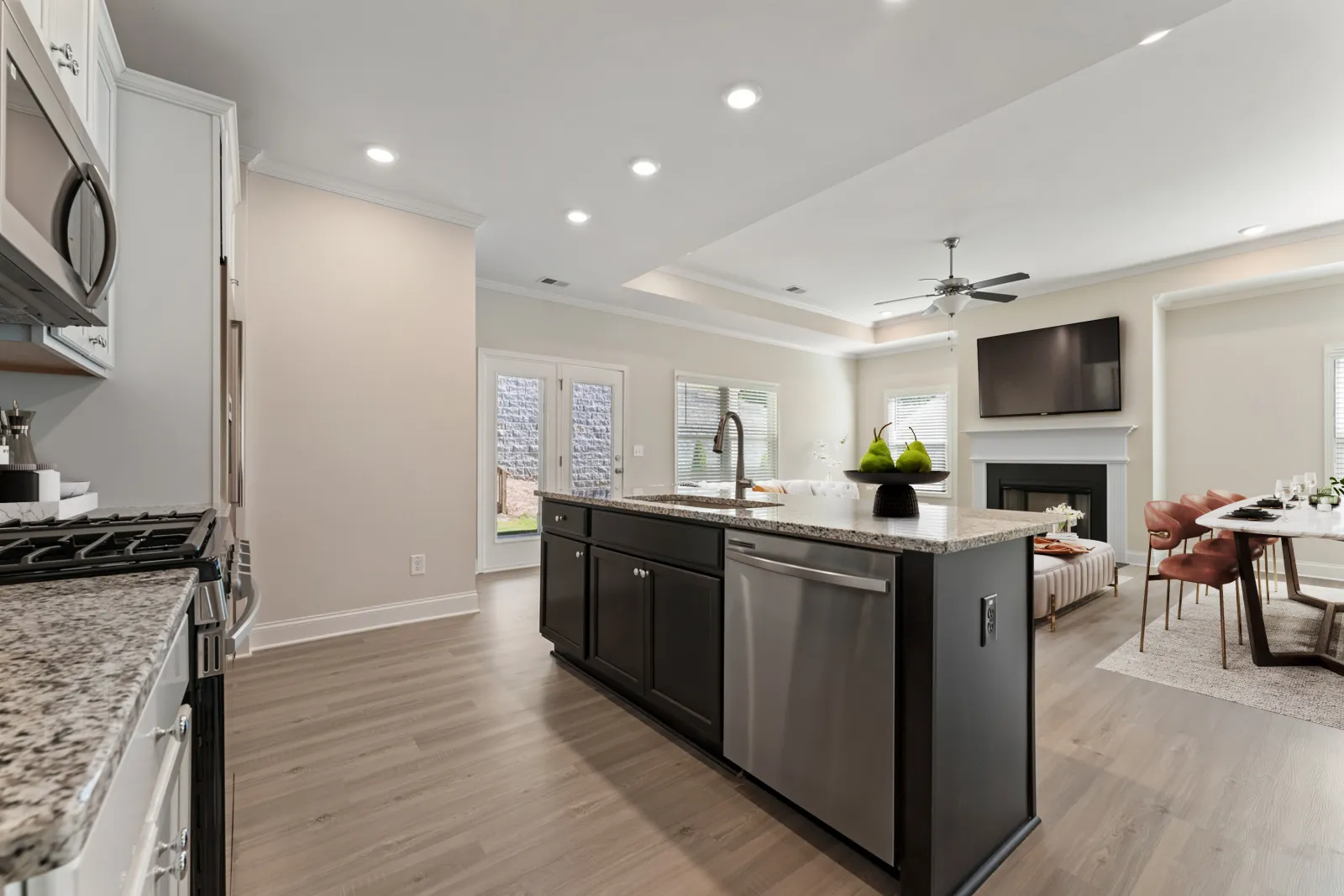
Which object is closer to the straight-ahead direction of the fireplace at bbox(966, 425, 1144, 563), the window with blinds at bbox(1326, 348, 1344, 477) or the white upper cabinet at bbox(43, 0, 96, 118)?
the white upper cabinet

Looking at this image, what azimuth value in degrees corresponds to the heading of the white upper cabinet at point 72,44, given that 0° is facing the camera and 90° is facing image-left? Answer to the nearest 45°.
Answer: approximately 270°

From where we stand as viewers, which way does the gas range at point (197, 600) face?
facing to the right of the viewer
